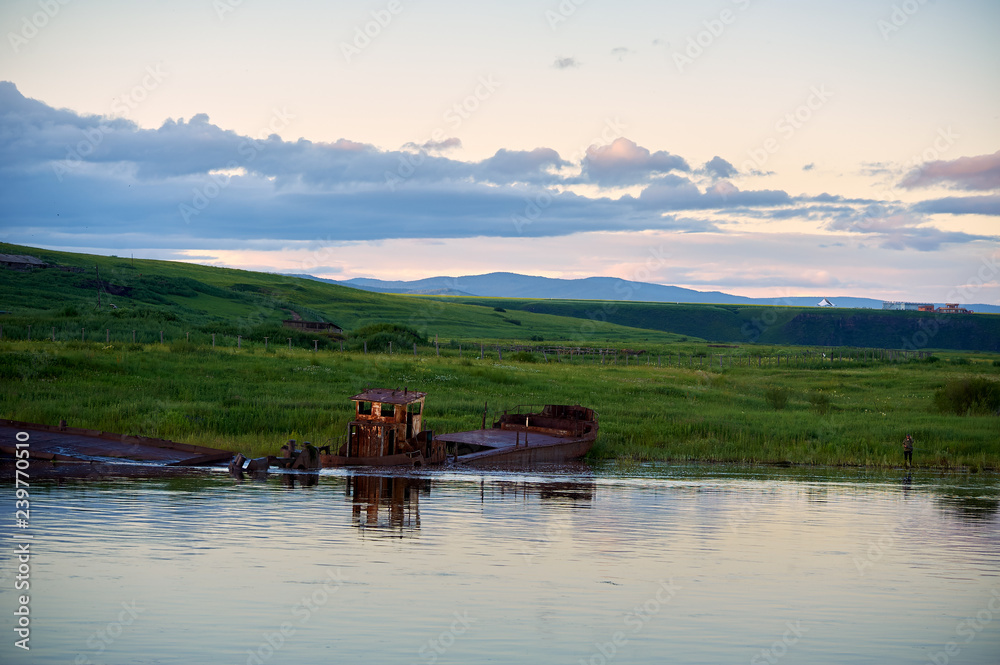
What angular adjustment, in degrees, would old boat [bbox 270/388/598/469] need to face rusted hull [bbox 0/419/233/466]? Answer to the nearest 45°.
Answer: approximately 180°

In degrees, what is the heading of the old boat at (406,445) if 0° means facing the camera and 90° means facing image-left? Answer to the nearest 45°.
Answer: approximately 270°
